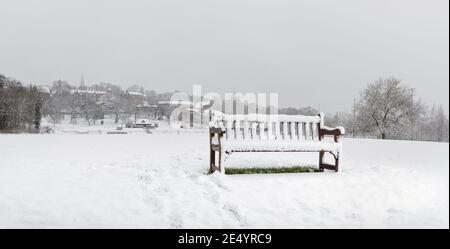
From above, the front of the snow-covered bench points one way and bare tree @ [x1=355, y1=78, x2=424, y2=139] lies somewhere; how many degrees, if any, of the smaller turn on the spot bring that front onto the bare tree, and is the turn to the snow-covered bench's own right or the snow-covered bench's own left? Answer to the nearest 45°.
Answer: approximately 135° to the snow-covered bench's own left
